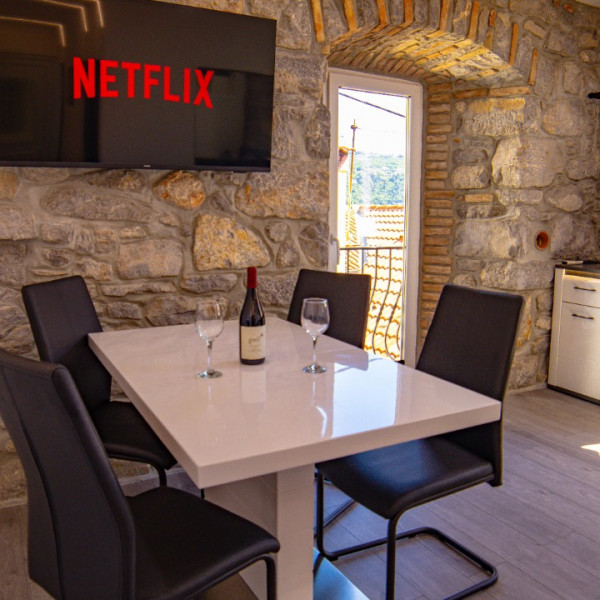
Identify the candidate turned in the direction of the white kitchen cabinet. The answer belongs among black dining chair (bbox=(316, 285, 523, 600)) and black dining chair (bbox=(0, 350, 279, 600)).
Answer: black dining chair (bbox=(0, 350, 279, 600))

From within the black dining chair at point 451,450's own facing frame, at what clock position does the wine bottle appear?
The wine bottle is roughly at 1 o'clock from the black dining chair.

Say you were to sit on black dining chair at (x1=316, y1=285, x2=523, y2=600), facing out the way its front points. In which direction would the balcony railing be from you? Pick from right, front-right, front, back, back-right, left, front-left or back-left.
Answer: back-right

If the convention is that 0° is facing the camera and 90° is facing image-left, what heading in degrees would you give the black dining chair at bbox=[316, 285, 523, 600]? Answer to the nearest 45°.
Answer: approximately 45°

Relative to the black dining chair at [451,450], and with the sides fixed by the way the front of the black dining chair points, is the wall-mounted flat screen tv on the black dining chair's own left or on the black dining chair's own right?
on the black dining chair's own right

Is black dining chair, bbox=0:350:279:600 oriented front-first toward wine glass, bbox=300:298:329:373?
yes

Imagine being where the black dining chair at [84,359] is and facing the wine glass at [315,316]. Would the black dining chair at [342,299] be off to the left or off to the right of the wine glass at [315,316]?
left

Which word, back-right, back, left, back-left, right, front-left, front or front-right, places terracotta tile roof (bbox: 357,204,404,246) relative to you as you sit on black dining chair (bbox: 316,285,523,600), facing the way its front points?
back-right

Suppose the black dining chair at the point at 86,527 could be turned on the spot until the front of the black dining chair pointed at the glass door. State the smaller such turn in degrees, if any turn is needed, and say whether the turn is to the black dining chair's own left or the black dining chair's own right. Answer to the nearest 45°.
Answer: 0° — it already faces it

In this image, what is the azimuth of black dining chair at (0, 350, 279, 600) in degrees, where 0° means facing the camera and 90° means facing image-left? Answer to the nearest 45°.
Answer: approximately 225°
